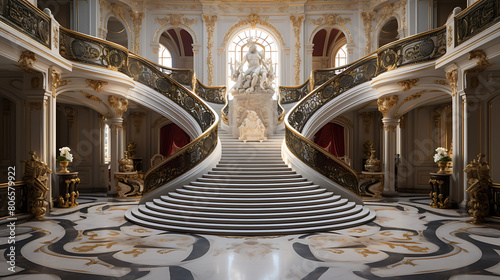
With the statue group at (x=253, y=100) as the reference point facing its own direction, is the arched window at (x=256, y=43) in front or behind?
behind

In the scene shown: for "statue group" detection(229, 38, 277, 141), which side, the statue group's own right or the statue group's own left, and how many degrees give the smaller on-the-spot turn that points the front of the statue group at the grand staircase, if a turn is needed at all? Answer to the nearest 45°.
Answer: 0° — it already faces it

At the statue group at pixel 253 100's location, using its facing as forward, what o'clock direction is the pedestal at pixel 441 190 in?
The pedestal is roughly at 10 o'clock from the statue group.

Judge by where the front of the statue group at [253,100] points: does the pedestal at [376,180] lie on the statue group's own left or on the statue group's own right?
on the statue group's own left

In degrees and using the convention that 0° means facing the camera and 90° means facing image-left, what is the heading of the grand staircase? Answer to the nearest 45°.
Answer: approximately 0°

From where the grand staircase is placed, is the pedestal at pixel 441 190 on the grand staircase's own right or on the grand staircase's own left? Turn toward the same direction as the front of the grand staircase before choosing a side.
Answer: on the grand staircase's own left

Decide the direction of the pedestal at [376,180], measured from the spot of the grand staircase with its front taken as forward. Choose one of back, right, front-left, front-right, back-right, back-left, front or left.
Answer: back-left

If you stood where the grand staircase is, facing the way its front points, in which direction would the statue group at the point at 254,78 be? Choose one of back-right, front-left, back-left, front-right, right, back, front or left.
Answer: back

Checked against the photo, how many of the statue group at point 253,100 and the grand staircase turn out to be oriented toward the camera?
2

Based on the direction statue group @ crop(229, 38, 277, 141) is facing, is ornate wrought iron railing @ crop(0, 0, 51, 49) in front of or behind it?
in front

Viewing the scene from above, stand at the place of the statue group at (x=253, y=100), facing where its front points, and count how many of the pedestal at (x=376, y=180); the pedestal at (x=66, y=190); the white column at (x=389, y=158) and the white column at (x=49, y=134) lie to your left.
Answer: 2
